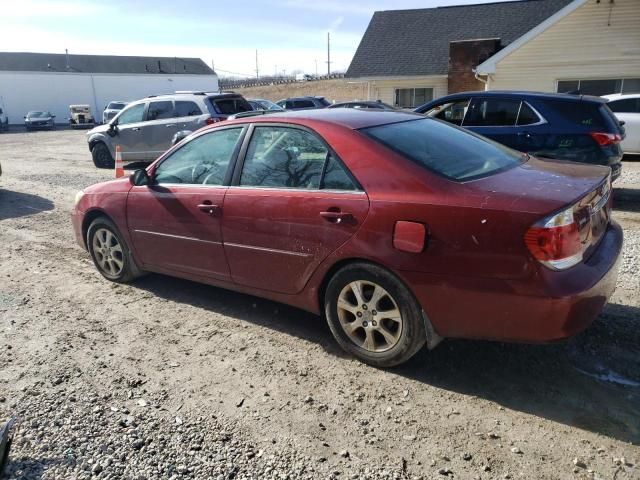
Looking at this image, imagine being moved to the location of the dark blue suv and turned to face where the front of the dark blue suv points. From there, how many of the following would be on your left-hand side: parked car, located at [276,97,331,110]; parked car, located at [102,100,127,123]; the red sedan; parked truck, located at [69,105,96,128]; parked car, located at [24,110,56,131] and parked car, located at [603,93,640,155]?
1

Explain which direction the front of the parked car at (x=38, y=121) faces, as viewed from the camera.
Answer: facing the viewer

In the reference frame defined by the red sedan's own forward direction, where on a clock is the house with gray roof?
The house with gray roof is roughly at 2 o'clock from the red sedan.

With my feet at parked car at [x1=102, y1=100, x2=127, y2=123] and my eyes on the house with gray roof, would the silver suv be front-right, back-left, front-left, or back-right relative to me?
front-right

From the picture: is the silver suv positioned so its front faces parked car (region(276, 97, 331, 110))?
no

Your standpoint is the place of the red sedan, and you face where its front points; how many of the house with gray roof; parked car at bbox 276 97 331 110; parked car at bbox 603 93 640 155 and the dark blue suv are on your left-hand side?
0

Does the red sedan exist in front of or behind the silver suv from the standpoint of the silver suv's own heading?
behind

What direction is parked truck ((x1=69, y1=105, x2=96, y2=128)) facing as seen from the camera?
toward the camera

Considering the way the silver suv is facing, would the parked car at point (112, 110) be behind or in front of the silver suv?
in front

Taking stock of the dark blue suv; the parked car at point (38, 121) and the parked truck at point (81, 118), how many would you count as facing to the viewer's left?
1

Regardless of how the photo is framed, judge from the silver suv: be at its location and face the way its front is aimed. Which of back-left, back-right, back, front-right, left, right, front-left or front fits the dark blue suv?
back

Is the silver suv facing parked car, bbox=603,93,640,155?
no

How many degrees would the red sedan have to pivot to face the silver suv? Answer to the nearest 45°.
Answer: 0° — it already faces it

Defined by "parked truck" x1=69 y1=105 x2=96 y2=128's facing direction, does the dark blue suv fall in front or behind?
in front

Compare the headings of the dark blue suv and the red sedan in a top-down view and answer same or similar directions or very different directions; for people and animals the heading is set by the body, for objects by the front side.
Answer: same or similar directions

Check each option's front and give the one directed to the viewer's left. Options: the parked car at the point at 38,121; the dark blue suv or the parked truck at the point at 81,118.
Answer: the dark blue suv

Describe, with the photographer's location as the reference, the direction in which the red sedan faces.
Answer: facing away from the viewer and to the left of the viewer

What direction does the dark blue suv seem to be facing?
to the viewer's left

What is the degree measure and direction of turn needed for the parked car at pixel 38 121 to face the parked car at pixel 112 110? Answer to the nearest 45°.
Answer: approximately 45° to its left

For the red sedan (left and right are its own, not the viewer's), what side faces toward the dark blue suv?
right
